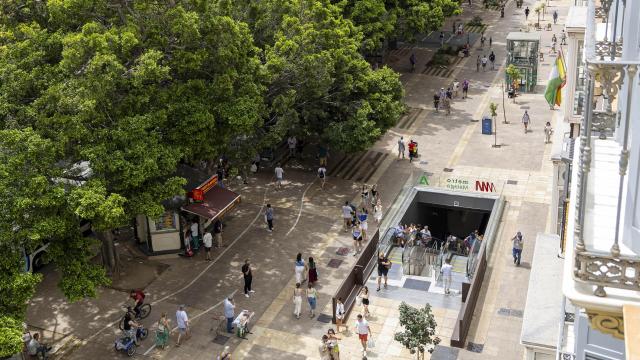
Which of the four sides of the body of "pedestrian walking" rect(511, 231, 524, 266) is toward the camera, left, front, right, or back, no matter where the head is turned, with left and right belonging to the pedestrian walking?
front

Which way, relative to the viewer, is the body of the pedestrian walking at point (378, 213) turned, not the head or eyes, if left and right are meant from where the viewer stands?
facing the viewer

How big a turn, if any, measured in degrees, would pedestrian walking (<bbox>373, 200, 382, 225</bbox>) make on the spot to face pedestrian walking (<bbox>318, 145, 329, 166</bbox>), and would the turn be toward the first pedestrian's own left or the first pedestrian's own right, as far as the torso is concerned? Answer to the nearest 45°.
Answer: approximately 135° to the first pedestrian's own right

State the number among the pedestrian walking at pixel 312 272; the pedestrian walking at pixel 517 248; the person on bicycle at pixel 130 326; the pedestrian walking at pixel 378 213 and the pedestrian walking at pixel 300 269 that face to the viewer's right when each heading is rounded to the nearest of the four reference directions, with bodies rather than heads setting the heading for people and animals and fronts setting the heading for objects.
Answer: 1

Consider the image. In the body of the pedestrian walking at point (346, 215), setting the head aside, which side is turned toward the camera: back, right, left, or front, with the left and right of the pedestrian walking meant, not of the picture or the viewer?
back

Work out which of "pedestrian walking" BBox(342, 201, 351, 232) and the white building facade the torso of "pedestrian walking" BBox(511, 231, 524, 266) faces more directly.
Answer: the white building facade

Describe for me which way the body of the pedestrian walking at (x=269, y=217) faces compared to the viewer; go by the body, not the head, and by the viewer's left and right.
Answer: facing away from the viewer
